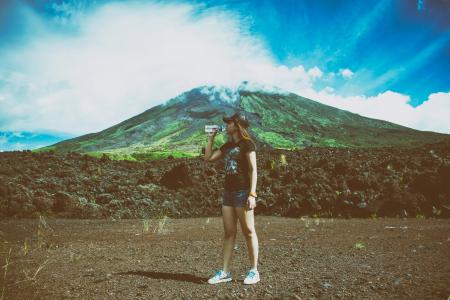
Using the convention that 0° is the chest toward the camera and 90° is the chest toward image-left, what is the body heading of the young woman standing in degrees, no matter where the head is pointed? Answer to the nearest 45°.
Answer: approximately 45°
